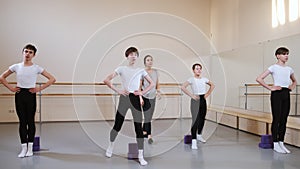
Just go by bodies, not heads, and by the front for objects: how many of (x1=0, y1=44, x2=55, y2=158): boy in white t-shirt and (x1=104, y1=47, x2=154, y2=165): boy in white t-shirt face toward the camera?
2

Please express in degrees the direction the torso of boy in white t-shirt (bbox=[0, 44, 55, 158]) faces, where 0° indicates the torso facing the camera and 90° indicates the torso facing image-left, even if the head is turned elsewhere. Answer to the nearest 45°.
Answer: approximately 0°

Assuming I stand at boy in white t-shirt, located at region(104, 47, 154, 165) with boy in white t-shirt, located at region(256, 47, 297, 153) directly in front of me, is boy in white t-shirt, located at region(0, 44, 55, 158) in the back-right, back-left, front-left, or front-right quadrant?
back-left

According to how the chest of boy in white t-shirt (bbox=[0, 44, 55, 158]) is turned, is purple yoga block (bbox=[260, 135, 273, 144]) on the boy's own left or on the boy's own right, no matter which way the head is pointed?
on the boy's own left

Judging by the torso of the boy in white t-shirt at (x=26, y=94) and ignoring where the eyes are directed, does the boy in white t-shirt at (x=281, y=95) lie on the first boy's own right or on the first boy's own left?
on the first boy's own left

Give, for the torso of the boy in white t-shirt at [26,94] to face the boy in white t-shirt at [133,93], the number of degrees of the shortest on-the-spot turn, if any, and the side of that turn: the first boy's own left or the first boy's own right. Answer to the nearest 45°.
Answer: approximately 45° to the first boy's own left

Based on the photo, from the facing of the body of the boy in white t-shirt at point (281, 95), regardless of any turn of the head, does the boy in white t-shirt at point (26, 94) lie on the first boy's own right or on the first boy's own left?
on the first boy's own right

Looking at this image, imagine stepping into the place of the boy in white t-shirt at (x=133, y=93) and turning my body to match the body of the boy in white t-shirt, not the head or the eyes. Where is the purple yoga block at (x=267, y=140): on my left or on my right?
on my left
